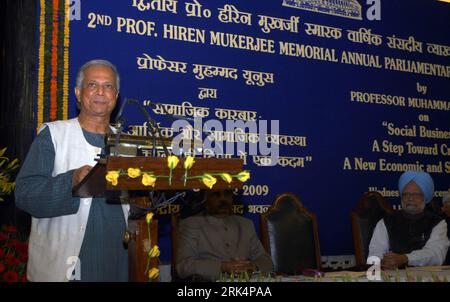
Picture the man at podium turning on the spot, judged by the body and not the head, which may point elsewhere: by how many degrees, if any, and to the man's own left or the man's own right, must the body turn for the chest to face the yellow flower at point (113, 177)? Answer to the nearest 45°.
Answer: approximately 45° to the man's own right

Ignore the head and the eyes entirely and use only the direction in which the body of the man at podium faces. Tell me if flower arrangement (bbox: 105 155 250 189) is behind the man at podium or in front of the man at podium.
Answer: in front

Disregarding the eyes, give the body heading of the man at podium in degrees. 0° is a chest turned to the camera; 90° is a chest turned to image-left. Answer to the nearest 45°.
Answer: approximately 315°

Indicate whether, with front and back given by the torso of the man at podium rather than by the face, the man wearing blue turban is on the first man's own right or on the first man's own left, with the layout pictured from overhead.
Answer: on the first man's own left

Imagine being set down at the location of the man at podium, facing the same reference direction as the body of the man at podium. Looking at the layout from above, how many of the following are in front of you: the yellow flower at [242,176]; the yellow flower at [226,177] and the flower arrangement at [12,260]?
2

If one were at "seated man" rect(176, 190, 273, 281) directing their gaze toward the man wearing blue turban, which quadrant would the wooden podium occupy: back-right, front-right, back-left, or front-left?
back-right
